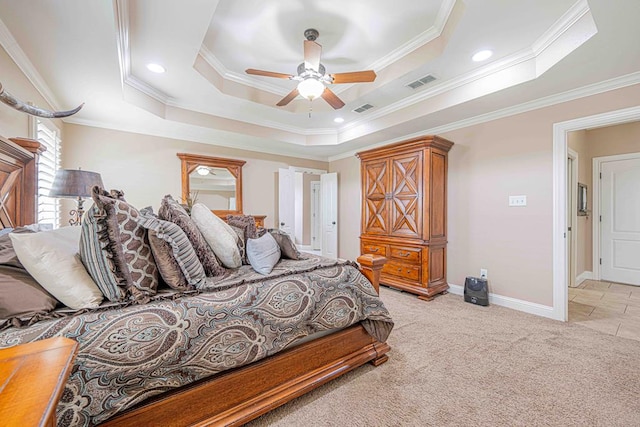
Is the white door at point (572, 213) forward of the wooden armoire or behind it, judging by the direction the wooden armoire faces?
behind

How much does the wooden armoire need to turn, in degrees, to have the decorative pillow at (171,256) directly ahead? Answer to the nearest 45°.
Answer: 0° — it already faces it

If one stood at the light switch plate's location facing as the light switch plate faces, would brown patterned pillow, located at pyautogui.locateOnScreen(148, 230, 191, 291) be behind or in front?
in front

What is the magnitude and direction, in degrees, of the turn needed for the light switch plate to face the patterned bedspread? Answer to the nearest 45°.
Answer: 0° — it already faces it

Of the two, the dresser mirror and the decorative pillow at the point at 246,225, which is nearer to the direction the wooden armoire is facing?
the decorative pillow

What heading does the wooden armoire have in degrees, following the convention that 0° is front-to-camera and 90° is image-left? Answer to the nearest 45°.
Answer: approximately 45°

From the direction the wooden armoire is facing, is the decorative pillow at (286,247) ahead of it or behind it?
ahead

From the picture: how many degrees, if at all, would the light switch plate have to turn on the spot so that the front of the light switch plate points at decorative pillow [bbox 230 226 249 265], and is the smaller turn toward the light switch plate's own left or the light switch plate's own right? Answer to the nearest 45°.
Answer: approximately 45° to the light switch plate's own right

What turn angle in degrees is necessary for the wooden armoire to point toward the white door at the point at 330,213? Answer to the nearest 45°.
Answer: approximately 90° to its right

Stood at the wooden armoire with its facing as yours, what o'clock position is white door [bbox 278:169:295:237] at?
The white door is roughly at 2 o'clock from the wooden armoire.

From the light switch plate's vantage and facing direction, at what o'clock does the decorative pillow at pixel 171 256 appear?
The decorative pillow is roughly at 1 o'clock from the light switch plate.

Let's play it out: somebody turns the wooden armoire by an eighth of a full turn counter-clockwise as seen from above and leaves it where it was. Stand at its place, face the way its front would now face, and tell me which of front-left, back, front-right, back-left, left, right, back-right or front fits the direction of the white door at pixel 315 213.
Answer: back-right

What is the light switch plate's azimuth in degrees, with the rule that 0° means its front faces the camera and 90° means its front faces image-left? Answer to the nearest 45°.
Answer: approximately 0°

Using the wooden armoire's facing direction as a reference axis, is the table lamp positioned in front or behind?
in front

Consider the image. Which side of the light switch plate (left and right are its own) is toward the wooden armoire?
right
